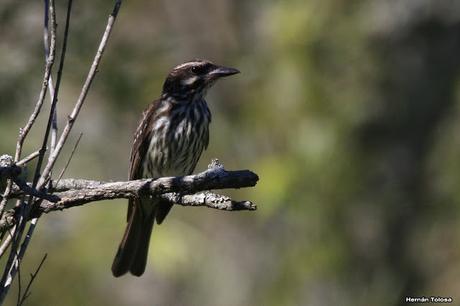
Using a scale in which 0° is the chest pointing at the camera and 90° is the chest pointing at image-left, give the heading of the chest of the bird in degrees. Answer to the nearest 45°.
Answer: approximately 315°

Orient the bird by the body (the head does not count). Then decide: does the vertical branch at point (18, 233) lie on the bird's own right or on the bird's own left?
on the bird's own right
